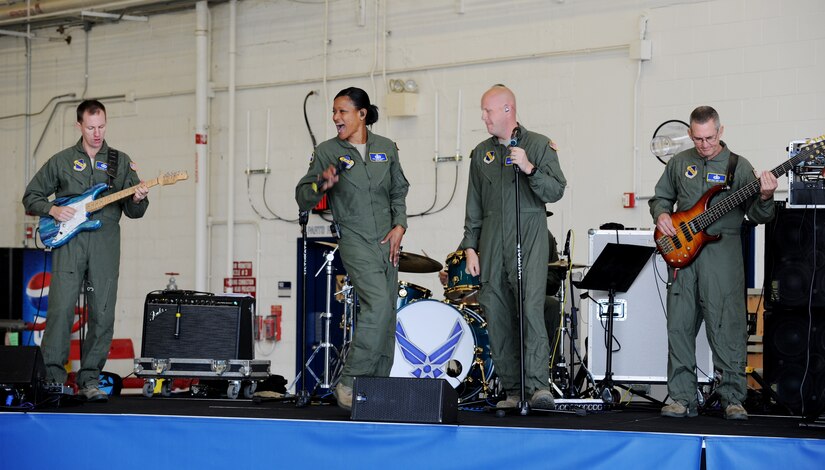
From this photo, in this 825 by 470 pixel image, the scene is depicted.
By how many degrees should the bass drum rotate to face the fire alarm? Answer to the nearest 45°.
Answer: approximately 180°

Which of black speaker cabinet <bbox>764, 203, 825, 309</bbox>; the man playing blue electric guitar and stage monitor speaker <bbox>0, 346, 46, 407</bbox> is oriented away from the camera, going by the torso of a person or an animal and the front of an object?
the stage monitor speaker

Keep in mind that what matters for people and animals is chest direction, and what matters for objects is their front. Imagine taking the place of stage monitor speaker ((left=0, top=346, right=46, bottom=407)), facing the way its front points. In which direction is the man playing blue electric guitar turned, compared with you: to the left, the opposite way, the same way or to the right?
the opposite way

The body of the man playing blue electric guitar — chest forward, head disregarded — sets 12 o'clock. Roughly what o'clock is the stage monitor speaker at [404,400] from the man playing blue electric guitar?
The stage monitor speaker is roughly at 11 o'clock from the man playing blue electric guitar.

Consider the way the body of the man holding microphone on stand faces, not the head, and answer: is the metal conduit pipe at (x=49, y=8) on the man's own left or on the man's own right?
on the man's own right

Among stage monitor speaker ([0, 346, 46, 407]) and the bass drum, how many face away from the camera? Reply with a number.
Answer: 1

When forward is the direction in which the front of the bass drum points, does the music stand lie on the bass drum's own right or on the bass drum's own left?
on the bass drum's own left

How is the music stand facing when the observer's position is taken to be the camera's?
facing away from the viewer and to the left of the viewer

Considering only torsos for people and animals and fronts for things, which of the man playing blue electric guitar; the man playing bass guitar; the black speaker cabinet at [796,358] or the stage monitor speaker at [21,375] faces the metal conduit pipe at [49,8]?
the stage monitor speaker

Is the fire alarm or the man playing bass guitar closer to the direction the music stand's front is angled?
the fire alarm

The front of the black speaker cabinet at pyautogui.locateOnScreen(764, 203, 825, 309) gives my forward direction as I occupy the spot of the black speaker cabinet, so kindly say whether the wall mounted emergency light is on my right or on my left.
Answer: on my right

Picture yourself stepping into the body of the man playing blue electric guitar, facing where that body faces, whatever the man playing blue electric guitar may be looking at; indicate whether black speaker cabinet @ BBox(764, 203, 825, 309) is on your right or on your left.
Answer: on your left

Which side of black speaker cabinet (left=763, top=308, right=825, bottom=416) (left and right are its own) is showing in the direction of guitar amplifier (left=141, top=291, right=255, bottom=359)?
right

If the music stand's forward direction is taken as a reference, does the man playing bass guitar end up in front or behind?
behind

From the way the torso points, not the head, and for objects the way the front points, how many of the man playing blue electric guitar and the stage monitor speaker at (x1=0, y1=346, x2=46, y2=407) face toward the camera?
1
